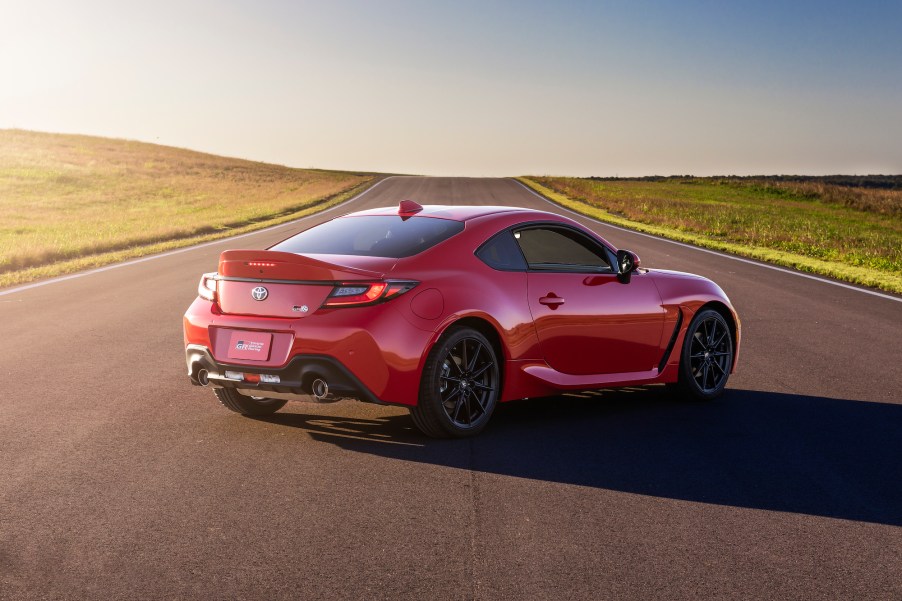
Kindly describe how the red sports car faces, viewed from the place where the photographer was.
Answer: facing away from the viewer and to the right of the viewer
